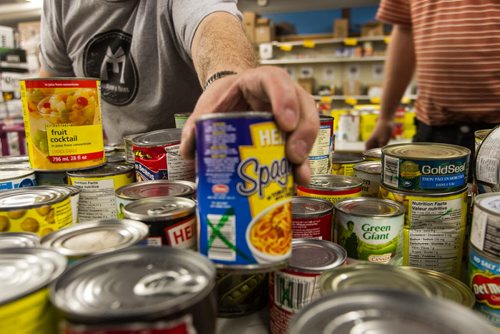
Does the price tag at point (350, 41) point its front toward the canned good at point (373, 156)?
yes

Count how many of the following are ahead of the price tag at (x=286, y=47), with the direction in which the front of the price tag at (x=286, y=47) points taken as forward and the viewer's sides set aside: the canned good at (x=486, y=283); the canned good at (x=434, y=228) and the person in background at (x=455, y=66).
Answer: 3

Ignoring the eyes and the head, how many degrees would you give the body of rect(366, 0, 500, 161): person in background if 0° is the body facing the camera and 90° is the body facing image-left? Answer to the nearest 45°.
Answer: approximately 0°

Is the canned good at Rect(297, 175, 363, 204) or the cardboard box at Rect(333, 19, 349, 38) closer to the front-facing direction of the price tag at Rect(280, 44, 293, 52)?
the canned good

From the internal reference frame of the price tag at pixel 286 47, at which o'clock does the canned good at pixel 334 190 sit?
The canned good is roughly at 12 o'clock from the price tag.

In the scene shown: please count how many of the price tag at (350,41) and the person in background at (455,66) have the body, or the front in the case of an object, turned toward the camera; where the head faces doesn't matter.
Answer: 2

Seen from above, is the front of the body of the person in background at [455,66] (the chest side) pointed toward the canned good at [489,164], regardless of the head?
yes

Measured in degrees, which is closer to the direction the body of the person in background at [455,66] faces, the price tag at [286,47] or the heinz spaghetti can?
the heinz spaghetti can
